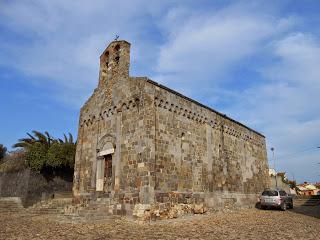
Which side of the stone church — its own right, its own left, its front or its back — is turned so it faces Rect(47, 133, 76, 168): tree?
right

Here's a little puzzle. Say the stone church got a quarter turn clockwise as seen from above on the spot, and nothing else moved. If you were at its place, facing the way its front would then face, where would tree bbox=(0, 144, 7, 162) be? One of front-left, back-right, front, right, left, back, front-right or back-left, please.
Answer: front

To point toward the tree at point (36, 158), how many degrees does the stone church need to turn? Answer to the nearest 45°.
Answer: approximately 90° to its right

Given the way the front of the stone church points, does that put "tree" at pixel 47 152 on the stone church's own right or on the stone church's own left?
on the stone church's own right

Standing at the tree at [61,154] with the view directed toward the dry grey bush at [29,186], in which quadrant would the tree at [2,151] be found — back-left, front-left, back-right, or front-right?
front-right
